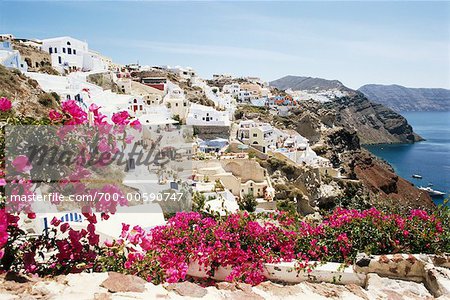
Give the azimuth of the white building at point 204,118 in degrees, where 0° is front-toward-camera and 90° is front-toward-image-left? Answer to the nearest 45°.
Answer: approximately 0°

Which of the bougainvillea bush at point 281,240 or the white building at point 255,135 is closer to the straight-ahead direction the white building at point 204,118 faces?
the bougainvillea bush

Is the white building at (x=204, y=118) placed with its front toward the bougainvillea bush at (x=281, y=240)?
yes

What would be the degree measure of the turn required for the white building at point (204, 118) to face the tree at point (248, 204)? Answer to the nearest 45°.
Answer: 0° — it already faces it
